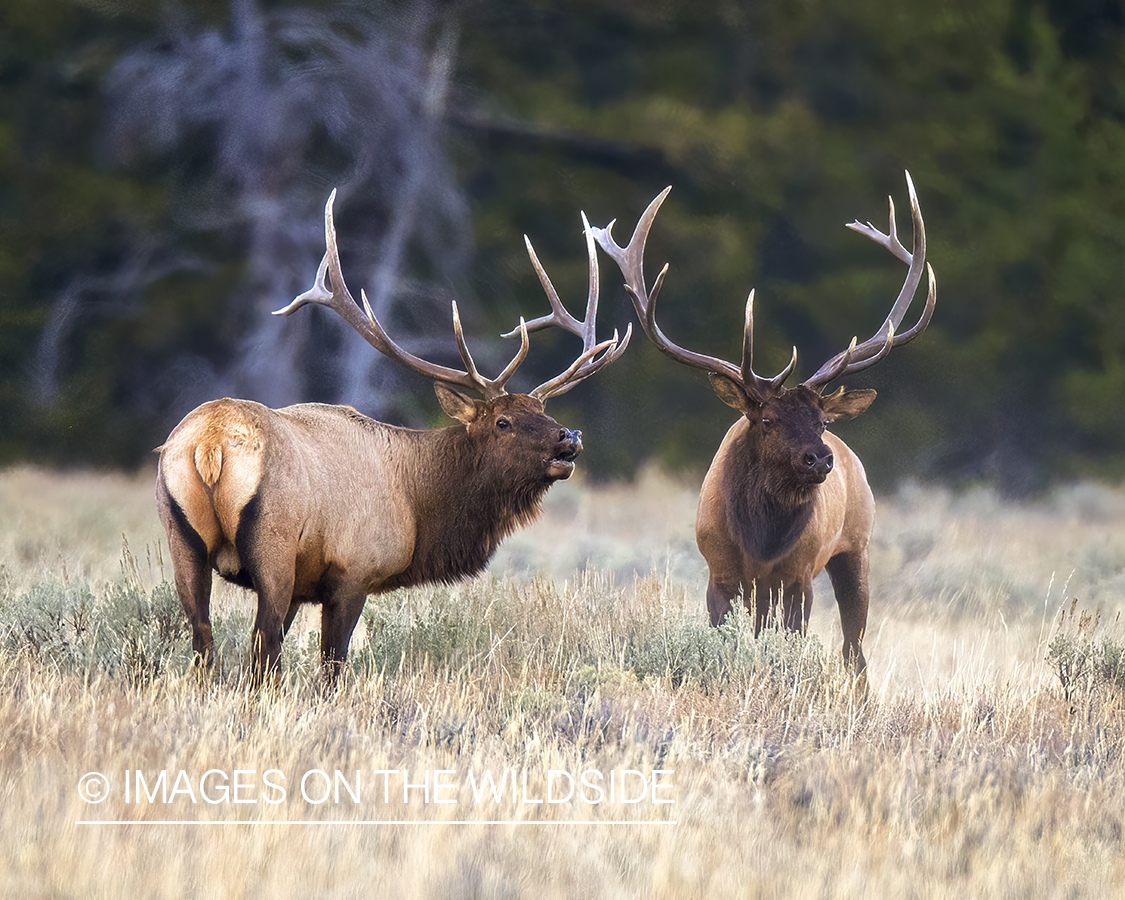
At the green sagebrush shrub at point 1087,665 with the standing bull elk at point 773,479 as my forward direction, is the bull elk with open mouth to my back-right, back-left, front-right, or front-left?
front-left

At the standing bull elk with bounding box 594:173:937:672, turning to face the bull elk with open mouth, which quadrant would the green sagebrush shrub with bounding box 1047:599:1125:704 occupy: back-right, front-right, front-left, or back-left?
back-left

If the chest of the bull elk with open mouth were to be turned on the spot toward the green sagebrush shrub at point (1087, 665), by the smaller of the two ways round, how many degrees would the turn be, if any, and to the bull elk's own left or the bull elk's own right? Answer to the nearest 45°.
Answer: approximately 45° to the bull elk's own right

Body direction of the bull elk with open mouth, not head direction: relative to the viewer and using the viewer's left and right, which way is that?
facing away from the viewer and to the right of the viewer

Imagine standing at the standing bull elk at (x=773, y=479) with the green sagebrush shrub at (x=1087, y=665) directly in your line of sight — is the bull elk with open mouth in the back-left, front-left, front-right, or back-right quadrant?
back-right

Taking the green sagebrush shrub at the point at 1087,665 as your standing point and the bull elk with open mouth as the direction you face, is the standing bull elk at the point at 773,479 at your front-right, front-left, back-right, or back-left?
front-right
